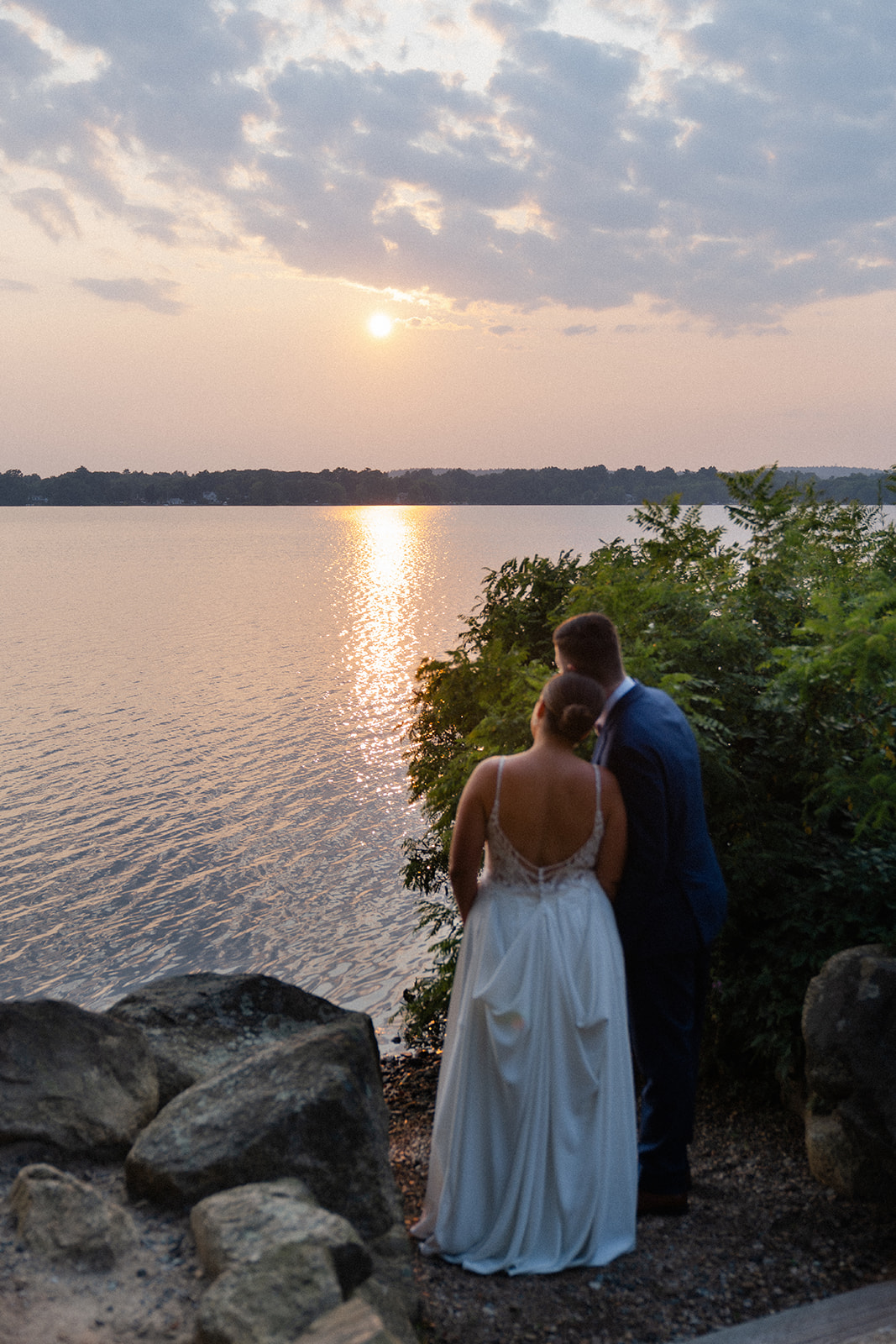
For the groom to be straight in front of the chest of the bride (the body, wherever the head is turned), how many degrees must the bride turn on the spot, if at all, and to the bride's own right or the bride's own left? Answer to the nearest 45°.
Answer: approximately 45° to the bride's own right

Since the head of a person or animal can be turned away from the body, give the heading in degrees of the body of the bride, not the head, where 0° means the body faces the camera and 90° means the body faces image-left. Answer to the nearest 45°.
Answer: approximately 180°

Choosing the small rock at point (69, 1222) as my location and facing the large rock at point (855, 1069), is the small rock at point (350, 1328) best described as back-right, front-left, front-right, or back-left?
front-right

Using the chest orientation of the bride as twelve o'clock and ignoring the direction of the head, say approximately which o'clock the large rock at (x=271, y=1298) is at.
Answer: The large rock is roughly at 7 o'clock from the bride.

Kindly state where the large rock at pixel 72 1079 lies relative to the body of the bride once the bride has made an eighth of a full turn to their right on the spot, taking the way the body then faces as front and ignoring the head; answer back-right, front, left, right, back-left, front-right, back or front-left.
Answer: back-left

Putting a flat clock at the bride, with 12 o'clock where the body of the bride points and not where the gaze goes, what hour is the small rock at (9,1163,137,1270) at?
The small rock is roughly at 8 o'clock from the bride.

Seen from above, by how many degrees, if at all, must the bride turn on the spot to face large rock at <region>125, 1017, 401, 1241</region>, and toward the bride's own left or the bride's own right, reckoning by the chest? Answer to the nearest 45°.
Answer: approximately 90° to the bride's own left

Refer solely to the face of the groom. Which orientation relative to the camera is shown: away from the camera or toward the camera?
away from the camera

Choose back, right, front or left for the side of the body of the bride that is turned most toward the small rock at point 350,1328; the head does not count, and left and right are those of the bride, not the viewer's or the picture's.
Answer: back

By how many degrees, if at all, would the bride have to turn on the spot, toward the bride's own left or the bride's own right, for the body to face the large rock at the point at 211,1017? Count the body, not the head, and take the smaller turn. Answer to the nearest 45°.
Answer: approximately 45° to the bride's own left
